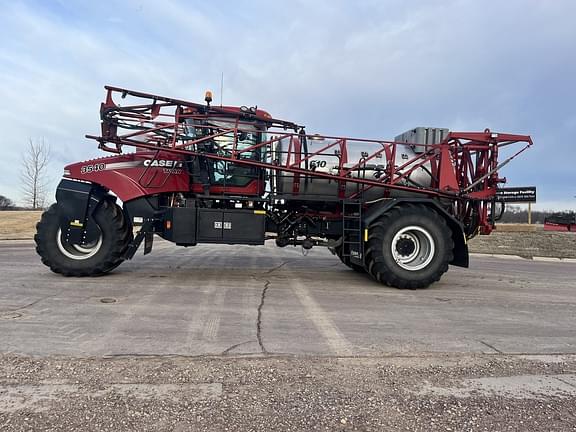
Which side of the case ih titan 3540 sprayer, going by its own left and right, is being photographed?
left
